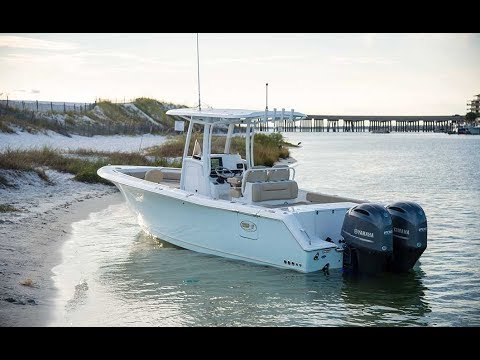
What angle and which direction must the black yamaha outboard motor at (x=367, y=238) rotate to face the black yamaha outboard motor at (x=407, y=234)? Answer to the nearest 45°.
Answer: approximately 90° to its right

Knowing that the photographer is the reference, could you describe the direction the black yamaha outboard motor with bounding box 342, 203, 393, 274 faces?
facing away from the viewer and to the left of the viewer
